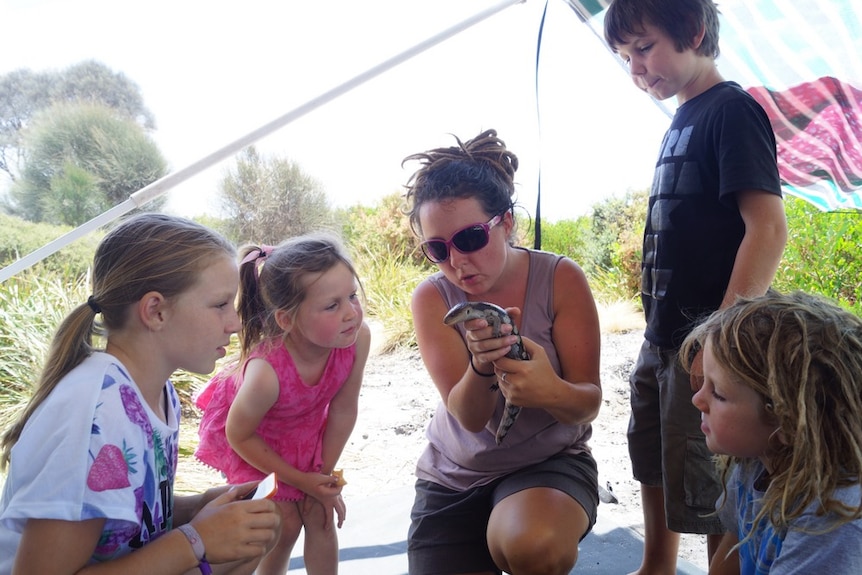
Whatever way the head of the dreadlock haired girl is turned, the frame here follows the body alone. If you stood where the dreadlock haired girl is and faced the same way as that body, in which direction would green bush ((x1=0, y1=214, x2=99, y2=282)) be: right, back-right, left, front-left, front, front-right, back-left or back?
front-right

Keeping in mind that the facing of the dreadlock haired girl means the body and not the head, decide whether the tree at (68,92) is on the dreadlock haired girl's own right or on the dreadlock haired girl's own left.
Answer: on the dreadlock haired girl's own right

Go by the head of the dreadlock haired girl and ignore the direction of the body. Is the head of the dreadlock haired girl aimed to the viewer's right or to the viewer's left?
to the viewer's left

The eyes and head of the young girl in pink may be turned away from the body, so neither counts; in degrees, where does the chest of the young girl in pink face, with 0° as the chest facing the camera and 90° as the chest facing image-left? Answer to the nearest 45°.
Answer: approximately 315°

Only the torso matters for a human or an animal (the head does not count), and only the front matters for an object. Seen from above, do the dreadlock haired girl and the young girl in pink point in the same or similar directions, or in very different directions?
very different directions

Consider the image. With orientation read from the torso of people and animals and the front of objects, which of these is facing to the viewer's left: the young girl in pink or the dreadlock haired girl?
the dreadlock haired girl

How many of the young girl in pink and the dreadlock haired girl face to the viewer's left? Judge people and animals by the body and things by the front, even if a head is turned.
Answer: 1

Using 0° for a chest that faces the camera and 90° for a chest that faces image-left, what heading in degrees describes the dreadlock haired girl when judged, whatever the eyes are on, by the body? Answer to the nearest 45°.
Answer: approximately 90°

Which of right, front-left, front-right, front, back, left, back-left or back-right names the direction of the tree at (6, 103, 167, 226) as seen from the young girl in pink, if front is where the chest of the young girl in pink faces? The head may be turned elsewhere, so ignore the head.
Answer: back-left

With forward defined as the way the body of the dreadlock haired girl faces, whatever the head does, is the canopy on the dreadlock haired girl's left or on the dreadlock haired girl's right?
on the dreadlock haired girl's right
